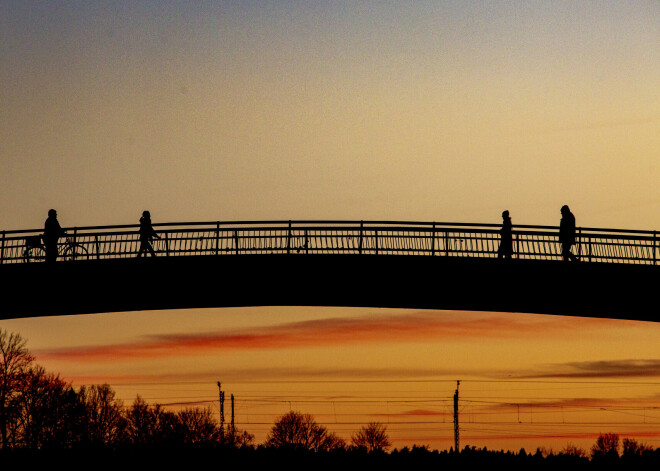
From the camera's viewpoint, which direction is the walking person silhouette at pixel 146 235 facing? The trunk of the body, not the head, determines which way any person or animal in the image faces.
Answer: to the viewer's right

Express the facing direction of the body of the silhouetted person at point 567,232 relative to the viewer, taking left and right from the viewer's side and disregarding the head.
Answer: facing to the left of the viewer

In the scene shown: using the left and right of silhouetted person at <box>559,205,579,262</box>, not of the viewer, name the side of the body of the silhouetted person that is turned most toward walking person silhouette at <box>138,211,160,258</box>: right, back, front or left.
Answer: front

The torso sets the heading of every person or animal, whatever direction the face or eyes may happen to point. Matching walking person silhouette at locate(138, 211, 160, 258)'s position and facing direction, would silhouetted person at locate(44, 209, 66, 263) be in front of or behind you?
behind

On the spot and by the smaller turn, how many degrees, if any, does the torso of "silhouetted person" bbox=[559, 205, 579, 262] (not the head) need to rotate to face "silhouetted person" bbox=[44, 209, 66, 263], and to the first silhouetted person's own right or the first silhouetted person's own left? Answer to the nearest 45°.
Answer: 0° — they already face them

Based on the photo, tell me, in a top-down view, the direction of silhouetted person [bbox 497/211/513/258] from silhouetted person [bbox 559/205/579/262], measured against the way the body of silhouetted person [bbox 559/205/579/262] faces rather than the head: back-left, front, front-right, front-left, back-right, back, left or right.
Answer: front

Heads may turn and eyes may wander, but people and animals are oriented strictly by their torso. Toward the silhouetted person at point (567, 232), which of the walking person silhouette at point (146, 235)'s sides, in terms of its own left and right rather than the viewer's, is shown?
front

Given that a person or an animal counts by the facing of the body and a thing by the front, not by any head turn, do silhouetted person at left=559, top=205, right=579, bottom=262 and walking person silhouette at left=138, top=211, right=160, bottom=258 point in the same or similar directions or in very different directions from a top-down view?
very different directions

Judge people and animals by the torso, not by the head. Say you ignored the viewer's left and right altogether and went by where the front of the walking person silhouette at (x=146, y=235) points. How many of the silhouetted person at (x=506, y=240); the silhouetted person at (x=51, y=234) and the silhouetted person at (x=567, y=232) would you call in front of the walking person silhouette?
2
